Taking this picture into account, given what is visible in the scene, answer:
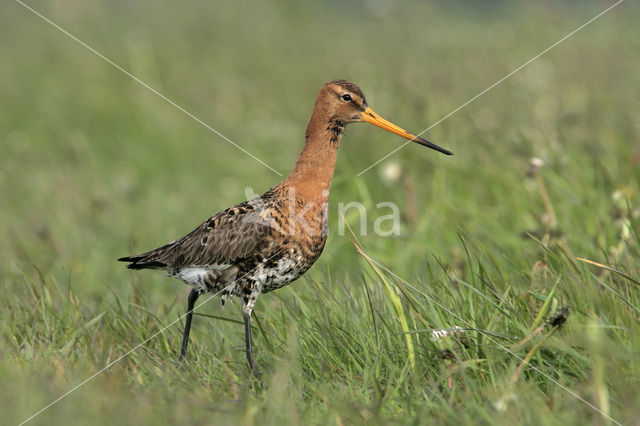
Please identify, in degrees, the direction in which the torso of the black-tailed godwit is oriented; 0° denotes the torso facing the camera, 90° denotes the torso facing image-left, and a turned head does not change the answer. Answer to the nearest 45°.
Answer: approximately 270°
